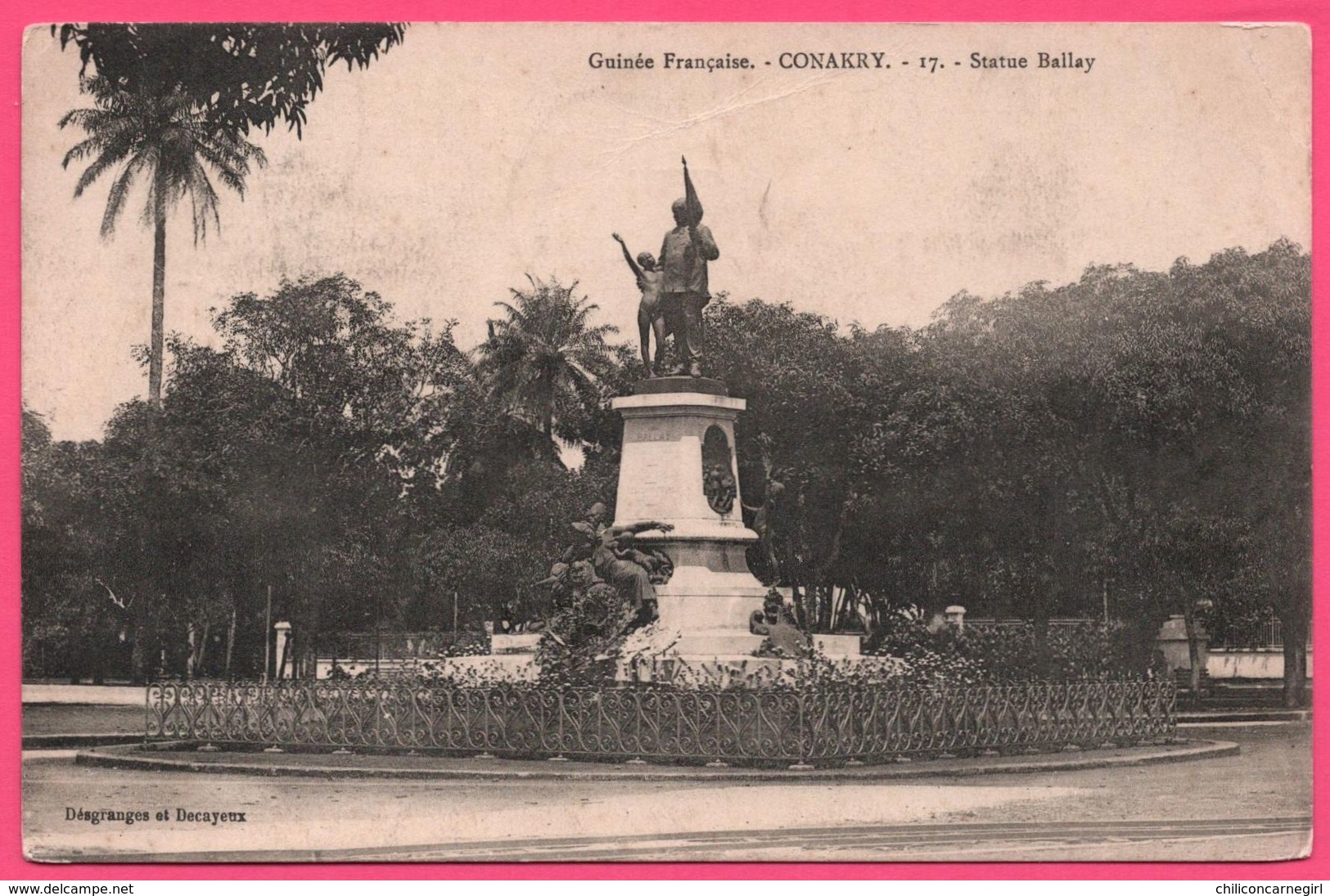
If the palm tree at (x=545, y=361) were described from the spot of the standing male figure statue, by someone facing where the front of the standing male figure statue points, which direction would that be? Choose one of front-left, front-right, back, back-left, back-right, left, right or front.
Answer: back-right

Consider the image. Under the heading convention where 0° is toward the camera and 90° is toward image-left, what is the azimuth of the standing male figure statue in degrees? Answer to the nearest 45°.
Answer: approximately 45°

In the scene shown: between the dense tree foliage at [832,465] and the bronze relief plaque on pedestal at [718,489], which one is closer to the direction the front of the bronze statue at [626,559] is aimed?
the bronze relief plaque on pedestal

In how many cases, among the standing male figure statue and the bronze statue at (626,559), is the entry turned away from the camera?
0
